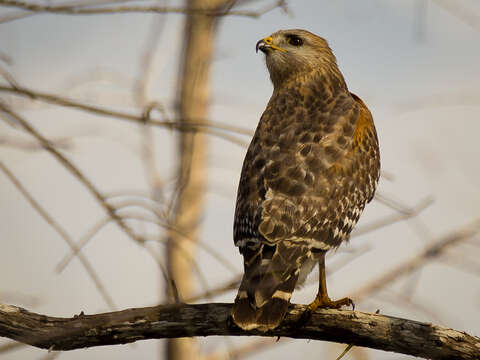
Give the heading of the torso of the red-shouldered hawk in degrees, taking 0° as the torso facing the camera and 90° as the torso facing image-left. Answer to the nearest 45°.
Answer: approximately 225°
